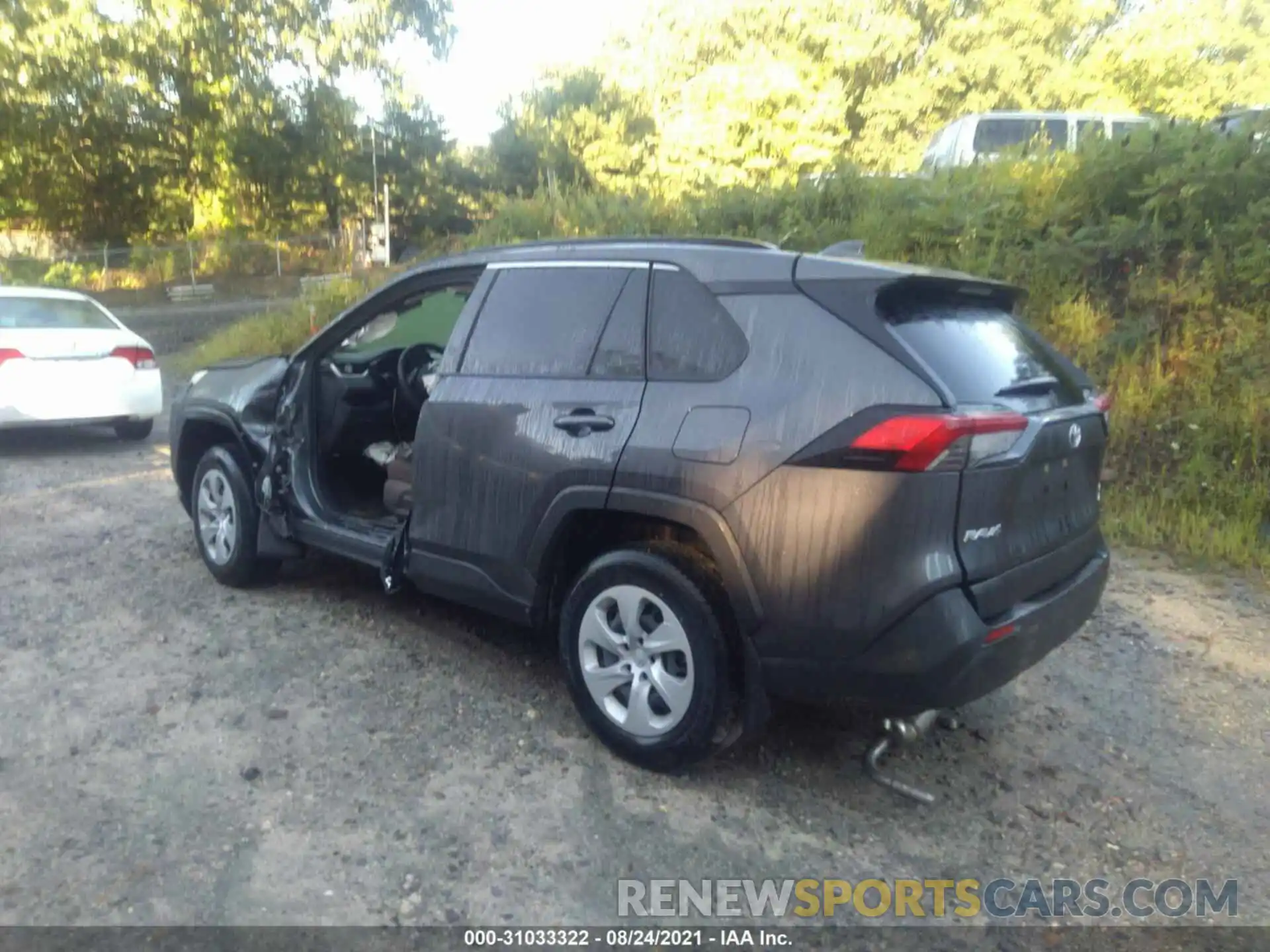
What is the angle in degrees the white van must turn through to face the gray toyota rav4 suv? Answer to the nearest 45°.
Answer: approximately 45° to its left

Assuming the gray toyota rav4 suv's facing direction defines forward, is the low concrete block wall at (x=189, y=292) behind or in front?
in front

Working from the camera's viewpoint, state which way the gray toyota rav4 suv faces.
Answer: facing away from the viewer and to the left of the viewer

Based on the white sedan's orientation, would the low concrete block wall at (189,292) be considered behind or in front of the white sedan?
in front

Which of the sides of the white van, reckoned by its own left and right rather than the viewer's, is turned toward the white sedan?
front

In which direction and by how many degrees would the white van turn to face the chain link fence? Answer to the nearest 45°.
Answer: approximately 45° to its right

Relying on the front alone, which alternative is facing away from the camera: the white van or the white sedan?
the white sedan

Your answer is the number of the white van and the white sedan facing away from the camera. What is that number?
1

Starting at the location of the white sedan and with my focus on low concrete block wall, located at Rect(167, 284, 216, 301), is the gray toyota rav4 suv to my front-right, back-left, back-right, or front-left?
back-right

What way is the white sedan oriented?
away from the camera

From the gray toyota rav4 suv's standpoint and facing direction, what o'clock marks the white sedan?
The white sedan is roughly at 12 o'clock from the gray toyota rav4 suv.

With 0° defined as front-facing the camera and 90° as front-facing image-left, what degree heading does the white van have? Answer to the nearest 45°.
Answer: approximately 45°
